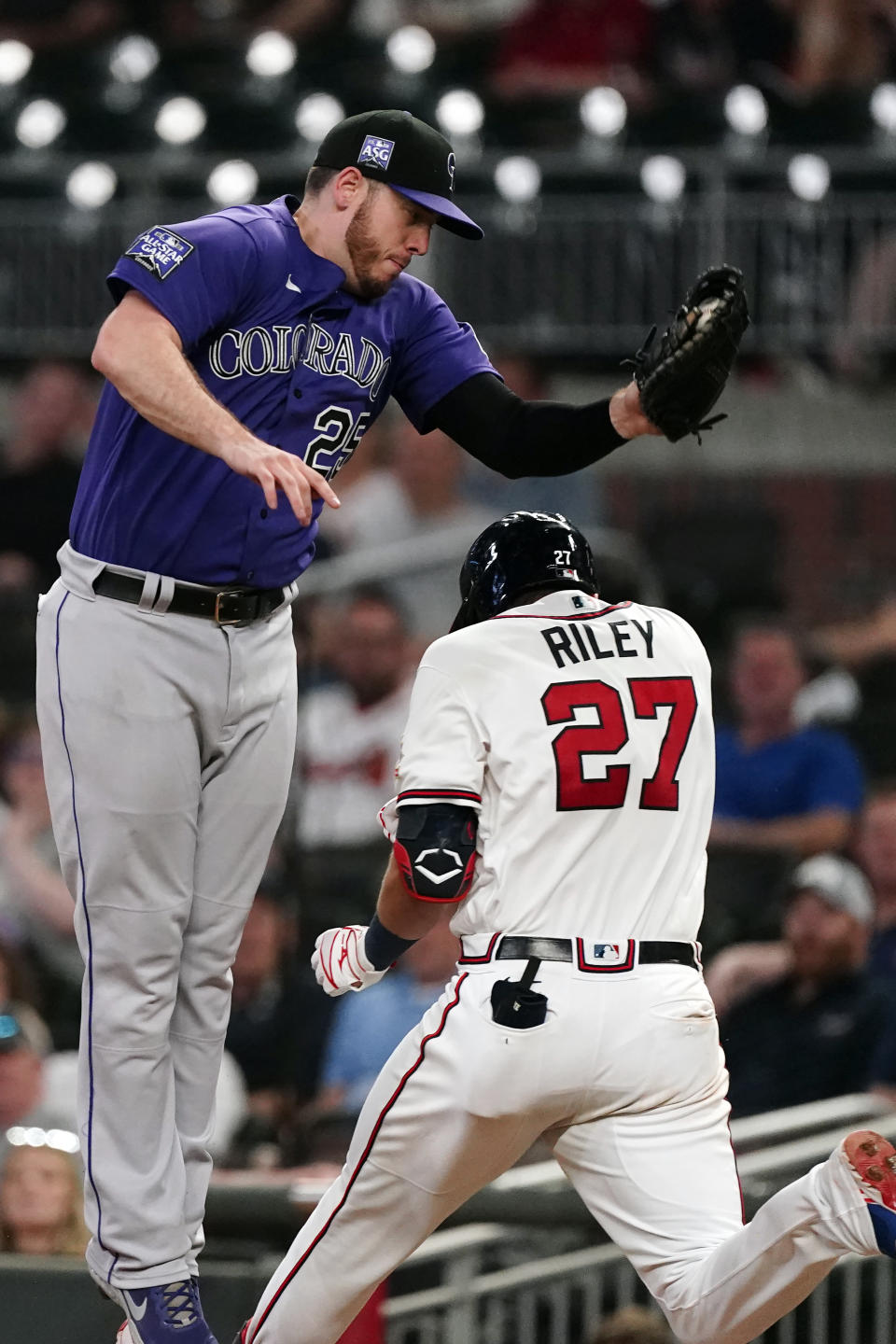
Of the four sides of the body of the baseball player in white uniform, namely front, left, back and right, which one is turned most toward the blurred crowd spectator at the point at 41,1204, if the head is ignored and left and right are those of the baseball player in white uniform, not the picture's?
front

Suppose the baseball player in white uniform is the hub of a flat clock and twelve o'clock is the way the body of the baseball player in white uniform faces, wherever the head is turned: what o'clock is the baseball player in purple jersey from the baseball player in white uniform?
The baseball player in purple jersey is roughly at 11 o'clock from the baseball player in white uniform.

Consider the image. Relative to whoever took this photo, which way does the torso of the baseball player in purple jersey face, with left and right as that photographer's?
facing the viewer and to the right of the viewer

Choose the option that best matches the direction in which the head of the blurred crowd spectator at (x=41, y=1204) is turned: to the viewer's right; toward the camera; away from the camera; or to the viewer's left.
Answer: toward the camera

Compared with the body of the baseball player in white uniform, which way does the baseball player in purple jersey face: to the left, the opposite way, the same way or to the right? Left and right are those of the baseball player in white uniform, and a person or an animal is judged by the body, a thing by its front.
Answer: the opposite way

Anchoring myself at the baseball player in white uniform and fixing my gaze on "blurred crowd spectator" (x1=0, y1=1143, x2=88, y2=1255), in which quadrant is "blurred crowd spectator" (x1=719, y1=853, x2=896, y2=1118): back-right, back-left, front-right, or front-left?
front-right

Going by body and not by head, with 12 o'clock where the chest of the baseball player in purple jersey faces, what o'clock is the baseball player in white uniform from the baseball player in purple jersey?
The baseball player in white uniform is roughly at 11 o'clock from the baseball player in purple jersey.

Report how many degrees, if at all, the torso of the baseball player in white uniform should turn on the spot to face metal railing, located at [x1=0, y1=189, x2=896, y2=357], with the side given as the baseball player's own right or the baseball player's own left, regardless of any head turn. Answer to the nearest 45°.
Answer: approximately 45° to the baseball player's own right

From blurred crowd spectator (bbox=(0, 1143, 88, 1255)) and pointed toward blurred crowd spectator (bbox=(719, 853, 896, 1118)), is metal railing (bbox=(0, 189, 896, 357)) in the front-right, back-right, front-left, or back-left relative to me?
front-left

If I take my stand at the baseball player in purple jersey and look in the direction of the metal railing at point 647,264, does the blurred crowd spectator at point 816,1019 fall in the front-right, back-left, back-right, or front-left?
front-right

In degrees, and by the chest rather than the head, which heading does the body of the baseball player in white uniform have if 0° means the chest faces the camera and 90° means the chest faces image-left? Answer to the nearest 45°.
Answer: approximately 135°

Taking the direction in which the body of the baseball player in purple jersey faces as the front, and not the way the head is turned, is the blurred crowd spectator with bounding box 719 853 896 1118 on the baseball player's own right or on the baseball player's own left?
on the baseball player's own left

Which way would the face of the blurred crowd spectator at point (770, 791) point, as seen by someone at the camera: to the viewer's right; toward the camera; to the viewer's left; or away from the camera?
toward the camera
